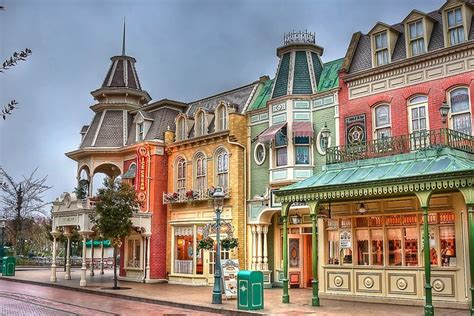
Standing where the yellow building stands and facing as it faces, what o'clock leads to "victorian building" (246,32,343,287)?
The victorian building is roughly at 9 o'clock from the yellow building.

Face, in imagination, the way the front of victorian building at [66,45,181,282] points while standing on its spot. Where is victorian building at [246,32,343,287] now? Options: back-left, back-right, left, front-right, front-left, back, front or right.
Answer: left

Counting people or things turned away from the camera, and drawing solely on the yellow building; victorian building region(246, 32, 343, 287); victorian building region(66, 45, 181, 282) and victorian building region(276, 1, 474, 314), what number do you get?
0

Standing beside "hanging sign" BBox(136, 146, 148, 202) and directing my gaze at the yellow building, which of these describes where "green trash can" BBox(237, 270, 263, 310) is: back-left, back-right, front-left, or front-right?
front-right

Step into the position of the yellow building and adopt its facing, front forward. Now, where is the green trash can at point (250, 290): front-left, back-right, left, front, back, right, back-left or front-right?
front-left

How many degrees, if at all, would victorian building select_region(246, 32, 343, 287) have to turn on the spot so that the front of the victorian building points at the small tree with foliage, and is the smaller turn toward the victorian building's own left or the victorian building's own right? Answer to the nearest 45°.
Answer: approximately 45° to the victorian building's own right

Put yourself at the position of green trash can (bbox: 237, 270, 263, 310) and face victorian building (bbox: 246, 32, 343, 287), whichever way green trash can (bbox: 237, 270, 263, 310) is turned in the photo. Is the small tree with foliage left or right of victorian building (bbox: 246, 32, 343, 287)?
left

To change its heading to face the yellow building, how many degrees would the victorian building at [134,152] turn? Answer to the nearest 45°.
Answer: approximately 90° to its left

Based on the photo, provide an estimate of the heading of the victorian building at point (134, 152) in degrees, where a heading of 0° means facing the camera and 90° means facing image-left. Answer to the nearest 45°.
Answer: approximately 45°

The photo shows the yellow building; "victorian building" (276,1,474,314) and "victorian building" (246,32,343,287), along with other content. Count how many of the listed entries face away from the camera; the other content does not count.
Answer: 0

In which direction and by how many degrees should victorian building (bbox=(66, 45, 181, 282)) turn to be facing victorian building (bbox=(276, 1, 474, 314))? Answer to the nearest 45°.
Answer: approximately 90° to its left

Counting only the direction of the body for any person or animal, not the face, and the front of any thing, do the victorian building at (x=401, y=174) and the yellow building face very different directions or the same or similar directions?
same or similar directions

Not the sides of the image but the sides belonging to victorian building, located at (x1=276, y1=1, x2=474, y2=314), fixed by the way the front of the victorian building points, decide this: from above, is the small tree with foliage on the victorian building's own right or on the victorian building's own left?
on the victorian building's own right

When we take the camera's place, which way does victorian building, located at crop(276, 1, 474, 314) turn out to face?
facing the viewer and to the left of the viewer
